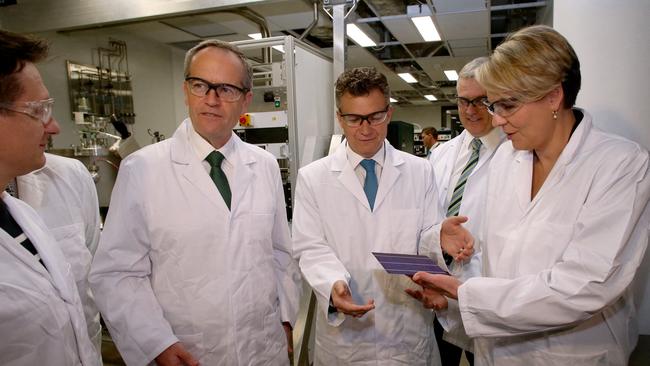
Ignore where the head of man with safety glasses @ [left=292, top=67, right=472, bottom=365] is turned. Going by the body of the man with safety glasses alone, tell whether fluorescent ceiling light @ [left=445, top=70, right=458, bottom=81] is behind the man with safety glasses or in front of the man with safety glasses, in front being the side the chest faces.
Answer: behind

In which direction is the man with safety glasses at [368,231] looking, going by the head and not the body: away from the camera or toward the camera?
toward the camera

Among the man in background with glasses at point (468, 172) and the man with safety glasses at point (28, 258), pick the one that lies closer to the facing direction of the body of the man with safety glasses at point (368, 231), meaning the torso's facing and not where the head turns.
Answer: the man with safety glasses

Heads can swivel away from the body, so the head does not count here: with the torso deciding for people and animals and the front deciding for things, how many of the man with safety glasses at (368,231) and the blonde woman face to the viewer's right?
0

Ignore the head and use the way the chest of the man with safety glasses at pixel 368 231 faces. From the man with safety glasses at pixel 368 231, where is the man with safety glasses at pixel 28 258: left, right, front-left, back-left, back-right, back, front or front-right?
front-right

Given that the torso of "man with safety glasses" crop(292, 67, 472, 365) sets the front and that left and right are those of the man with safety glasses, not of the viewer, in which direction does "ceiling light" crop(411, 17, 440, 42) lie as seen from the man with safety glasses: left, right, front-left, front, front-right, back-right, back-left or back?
back

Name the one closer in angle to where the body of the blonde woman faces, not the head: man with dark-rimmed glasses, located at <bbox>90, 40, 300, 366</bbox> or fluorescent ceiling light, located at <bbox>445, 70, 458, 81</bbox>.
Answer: the man with dark-rimmed glasses

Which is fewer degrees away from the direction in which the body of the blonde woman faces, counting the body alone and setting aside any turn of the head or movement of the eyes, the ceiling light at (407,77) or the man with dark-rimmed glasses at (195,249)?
the man with dark-rimmed glasses

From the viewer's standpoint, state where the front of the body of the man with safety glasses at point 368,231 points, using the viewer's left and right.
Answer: facing the viewer

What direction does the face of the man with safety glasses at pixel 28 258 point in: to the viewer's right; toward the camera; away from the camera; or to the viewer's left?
to the viewer's right

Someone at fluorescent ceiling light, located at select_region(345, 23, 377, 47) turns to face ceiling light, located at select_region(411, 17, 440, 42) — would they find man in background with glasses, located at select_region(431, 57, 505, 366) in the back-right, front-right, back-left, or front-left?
front-right

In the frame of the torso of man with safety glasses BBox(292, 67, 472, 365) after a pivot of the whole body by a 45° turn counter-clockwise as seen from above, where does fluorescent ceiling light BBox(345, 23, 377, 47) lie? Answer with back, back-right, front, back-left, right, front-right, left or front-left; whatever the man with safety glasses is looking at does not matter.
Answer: back-left

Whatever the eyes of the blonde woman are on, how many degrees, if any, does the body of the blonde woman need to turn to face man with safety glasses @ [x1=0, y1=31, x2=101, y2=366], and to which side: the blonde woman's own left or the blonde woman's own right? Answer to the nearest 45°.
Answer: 0° — they already face them
